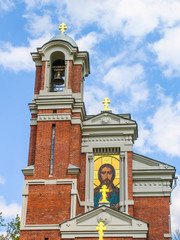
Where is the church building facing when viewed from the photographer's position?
facing the viewer
